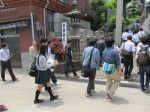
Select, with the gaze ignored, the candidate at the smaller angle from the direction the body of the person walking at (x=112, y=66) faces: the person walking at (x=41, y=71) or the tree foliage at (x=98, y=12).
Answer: the tree foliage

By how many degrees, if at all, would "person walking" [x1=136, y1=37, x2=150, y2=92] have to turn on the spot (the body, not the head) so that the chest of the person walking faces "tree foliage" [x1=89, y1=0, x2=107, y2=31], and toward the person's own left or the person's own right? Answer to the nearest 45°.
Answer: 0° — they already face it

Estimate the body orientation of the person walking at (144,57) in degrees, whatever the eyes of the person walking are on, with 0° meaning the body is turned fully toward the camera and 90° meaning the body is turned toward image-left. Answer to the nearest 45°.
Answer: approximately 180°

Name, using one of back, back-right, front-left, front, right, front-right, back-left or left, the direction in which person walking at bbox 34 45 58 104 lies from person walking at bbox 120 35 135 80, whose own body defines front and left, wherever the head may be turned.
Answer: back-left

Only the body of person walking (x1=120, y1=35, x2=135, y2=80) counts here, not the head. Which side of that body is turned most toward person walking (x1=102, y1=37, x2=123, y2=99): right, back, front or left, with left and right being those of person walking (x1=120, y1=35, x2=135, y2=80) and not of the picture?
back

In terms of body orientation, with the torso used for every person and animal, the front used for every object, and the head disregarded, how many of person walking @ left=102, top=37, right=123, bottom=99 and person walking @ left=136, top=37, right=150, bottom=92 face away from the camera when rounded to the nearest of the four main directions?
2

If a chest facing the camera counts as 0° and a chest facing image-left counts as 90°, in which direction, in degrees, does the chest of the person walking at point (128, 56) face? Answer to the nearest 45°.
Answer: approximately 180°

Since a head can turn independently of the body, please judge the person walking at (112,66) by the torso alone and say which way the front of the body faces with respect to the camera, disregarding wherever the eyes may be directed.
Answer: away from the camera
